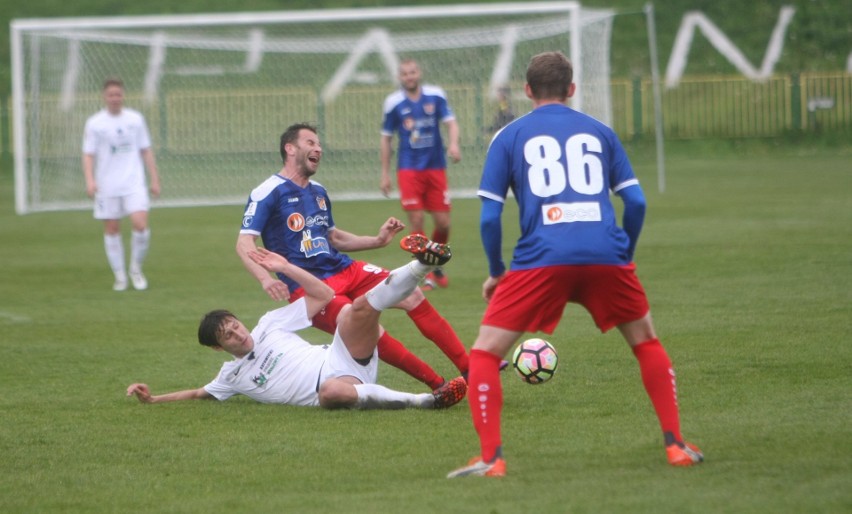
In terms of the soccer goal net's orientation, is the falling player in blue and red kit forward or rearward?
forward

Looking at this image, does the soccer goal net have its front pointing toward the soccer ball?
yes

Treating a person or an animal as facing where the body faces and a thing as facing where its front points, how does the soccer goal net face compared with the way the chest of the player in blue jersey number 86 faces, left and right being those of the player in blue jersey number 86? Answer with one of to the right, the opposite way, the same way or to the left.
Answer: the opposite way

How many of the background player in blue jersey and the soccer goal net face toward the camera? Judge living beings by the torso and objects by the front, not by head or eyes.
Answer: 2

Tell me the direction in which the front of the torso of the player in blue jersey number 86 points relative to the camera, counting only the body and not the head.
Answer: away from the camera

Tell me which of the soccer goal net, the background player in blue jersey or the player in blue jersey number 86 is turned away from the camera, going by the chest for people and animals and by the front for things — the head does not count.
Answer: the player in blue jersey number 86

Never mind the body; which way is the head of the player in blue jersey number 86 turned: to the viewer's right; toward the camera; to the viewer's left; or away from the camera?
away from the camera

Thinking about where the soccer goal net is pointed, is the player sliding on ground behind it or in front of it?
in front

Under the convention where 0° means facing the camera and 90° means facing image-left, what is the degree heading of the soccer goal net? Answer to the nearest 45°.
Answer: approximately 0°

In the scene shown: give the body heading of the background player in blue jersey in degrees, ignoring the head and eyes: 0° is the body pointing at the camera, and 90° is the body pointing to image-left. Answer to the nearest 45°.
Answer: approximately 0°

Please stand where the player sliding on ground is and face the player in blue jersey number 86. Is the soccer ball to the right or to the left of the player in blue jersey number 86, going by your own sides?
left

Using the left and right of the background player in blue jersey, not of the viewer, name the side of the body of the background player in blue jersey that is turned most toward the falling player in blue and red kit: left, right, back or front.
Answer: front
